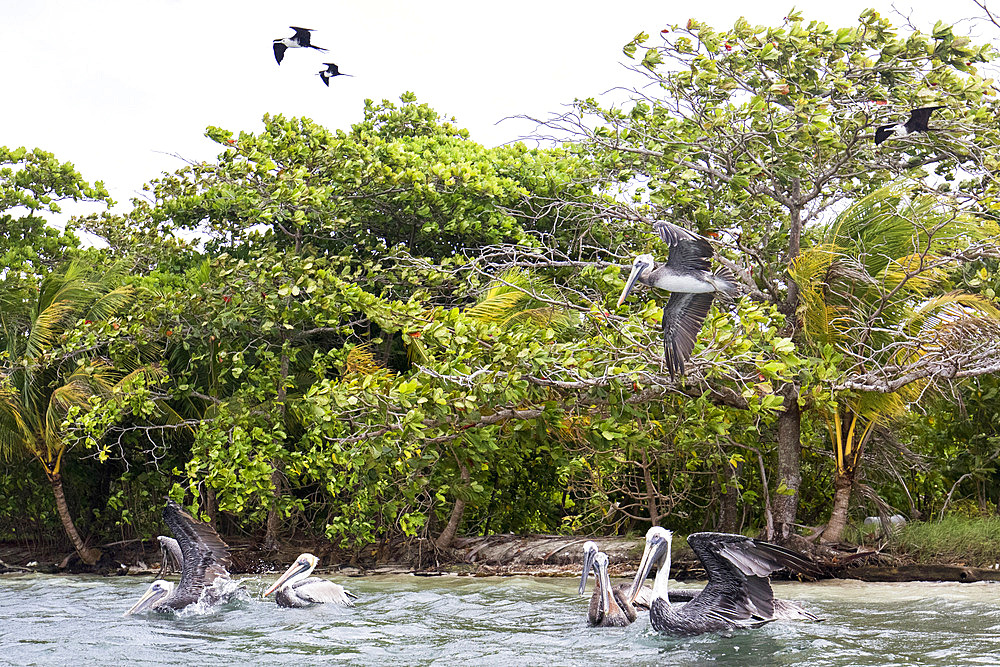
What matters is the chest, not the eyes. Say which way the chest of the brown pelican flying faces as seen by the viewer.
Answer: to the viewer's left

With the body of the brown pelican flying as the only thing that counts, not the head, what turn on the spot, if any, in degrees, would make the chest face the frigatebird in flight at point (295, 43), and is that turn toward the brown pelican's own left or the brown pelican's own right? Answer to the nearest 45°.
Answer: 0° — it already faces it

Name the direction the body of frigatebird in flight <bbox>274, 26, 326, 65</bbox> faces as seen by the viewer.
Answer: to the viewer's left

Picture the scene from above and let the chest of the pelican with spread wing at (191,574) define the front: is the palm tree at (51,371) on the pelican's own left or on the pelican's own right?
on the pelican's own right

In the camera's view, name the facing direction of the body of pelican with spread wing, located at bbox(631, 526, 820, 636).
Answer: to the viewer's left

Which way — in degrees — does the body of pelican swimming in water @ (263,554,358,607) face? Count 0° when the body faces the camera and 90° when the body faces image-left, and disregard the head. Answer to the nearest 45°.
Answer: approximately 90°
